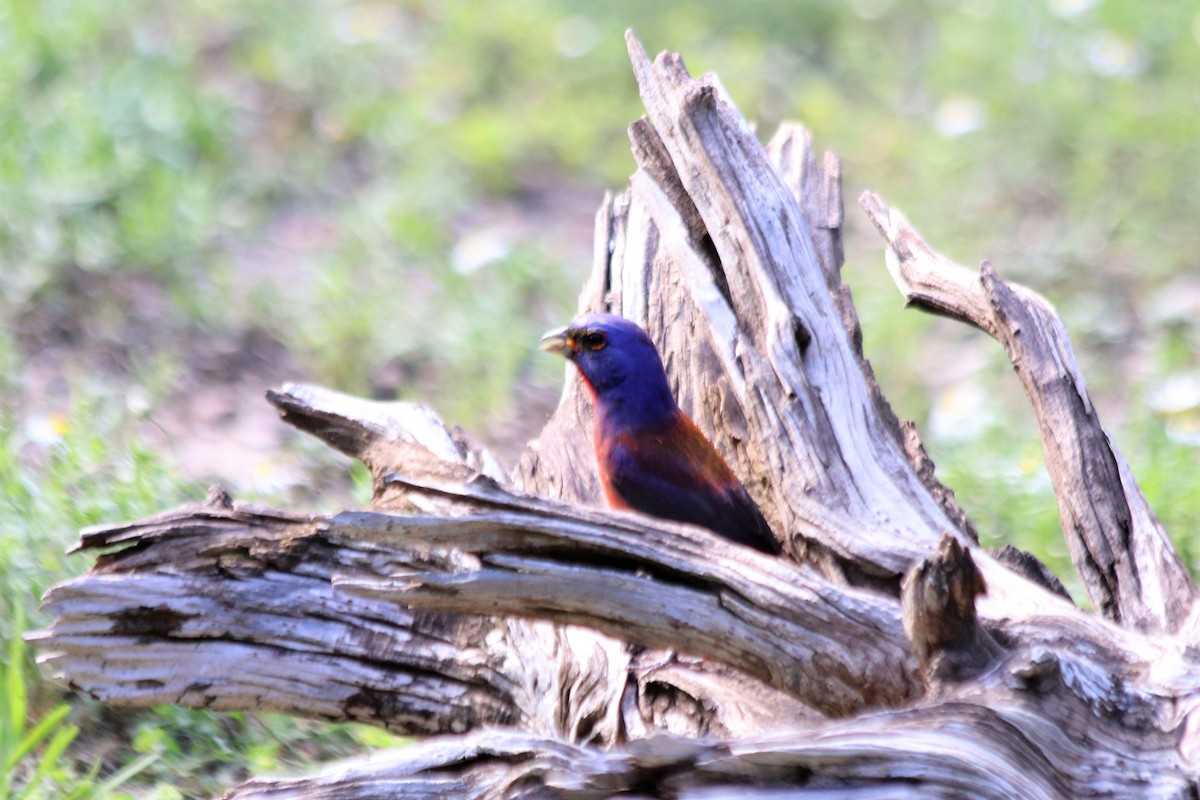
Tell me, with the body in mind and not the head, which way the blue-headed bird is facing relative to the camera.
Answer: to the viewer's left
